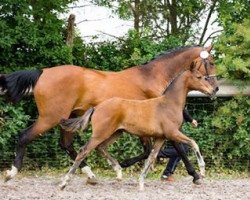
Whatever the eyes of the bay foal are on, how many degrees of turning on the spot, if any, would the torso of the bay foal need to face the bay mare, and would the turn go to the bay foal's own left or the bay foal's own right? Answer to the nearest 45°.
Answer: approximately 135° to the bay foal's own left

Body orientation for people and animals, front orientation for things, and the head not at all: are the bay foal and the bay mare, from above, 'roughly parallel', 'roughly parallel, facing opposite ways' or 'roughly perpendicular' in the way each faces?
roughly parallel

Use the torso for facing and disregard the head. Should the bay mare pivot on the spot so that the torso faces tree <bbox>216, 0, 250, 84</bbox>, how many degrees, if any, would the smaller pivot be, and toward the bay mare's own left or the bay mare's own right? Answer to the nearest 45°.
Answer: approximately 45° to the bay mare's own left

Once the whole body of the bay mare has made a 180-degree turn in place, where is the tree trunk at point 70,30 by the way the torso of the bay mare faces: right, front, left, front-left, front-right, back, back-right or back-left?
right

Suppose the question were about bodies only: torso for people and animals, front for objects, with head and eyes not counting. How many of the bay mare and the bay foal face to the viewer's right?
2

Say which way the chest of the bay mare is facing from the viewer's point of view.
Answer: to the viewer's right

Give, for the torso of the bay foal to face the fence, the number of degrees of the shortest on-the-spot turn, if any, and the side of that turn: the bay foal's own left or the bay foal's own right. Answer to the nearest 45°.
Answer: approximately 90° to the bay foal's own left

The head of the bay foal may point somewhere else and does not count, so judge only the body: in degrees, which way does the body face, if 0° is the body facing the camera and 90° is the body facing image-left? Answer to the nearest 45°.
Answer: approximately 270°
